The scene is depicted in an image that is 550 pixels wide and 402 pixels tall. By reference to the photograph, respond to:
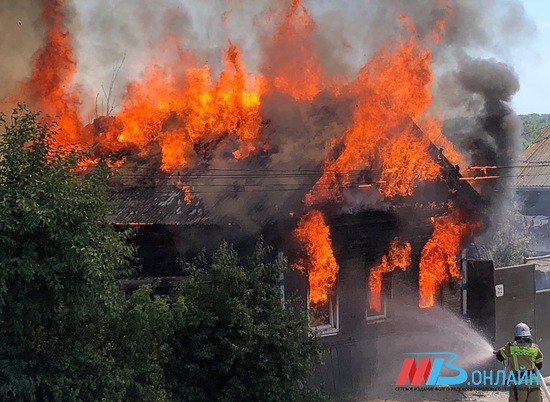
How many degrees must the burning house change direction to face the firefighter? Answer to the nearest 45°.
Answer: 0° — it already faces them

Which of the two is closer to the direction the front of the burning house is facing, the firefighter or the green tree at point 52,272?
the firefighter

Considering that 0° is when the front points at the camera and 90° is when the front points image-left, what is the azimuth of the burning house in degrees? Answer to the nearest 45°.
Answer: approximately 315°

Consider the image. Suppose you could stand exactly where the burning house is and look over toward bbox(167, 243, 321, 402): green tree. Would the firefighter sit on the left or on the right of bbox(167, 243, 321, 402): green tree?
left

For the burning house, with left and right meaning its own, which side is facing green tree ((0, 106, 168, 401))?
right
